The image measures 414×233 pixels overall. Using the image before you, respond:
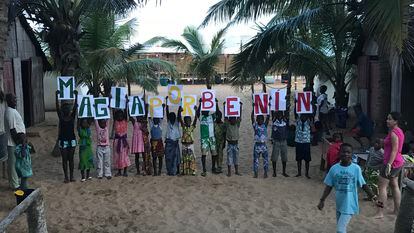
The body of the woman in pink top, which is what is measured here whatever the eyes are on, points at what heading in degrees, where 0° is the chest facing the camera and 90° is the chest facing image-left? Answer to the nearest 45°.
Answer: approximately 90°

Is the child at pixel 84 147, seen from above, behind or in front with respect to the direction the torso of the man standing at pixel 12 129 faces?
in front

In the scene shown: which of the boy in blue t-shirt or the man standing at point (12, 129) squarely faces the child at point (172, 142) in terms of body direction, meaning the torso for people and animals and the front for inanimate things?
the man standing

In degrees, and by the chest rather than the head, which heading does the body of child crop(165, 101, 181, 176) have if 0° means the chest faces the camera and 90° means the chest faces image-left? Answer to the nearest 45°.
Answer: approximately 0°

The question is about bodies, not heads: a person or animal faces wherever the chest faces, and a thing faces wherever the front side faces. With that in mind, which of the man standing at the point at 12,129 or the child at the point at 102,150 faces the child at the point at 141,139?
the man standing

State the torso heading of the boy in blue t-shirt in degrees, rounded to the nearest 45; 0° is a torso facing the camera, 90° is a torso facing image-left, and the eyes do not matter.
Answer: approximately 0°

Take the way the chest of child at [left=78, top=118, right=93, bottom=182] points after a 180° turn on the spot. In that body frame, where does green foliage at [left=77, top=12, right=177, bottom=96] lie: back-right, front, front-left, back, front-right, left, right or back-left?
front

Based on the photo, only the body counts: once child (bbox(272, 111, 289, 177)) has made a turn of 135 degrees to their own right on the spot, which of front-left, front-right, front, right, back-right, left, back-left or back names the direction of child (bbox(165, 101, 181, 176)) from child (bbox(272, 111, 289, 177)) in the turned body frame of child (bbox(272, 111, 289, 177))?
front-left

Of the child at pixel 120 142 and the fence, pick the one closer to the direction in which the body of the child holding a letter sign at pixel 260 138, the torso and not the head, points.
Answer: the fence

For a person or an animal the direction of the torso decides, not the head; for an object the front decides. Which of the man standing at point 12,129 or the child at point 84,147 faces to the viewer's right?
the man standing

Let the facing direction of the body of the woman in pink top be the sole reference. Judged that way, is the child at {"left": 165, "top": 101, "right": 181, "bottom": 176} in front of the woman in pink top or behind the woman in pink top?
in front

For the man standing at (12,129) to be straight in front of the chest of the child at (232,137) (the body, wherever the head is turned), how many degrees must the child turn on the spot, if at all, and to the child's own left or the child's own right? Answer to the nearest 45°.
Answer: approximately 90° to the child's own right
